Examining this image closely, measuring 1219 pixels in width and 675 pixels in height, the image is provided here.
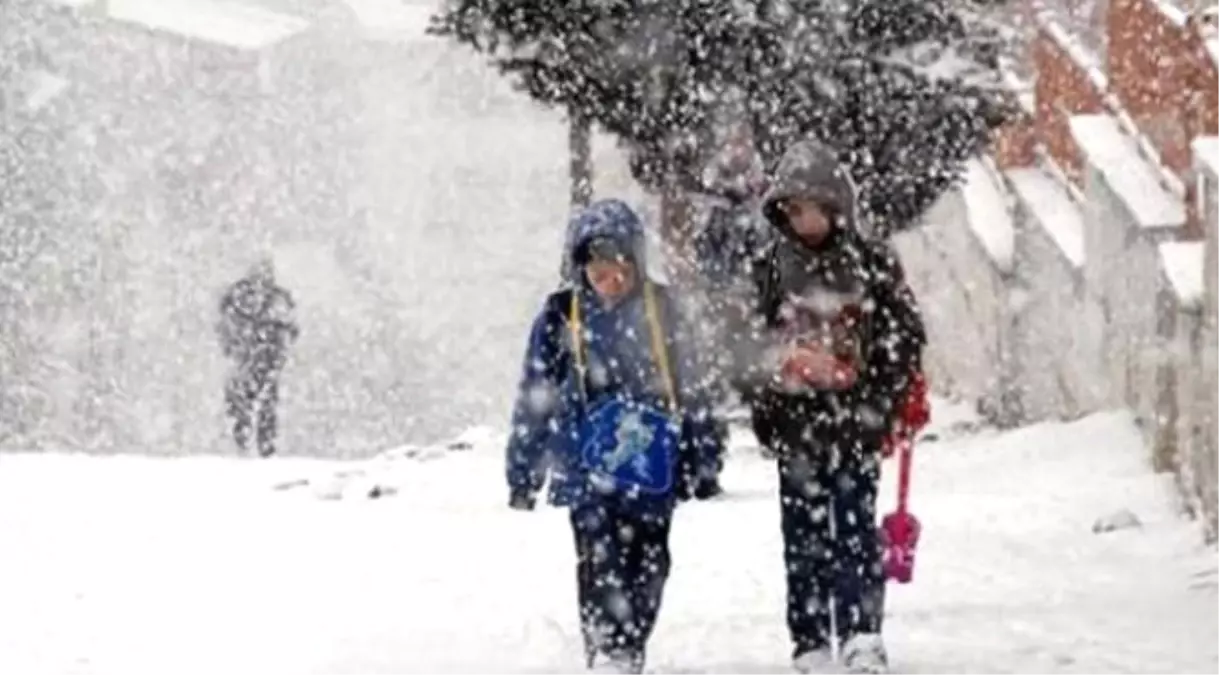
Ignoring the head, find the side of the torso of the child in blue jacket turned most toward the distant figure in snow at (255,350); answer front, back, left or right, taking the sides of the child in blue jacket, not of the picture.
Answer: back

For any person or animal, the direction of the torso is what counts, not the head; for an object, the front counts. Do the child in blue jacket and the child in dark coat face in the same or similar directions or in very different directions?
same or similar directions

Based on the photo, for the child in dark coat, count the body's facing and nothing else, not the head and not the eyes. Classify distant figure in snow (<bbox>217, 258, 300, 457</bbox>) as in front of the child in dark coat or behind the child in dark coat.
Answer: behind

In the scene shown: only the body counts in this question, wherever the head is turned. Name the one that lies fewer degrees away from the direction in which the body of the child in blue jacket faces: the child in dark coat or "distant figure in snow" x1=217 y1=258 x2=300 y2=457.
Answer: the child in dark coat

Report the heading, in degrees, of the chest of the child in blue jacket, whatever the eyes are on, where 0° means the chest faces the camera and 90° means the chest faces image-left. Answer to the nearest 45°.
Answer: approximately 0°

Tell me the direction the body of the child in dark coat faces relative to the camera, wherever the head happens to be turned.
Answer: toward the camera

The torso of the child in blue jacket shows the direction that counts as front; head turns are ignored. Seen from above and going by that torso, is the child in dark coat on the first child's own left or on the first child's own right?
on the first child's own left

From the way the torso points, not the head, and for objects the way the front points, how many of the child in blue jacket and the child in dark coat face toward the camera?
2

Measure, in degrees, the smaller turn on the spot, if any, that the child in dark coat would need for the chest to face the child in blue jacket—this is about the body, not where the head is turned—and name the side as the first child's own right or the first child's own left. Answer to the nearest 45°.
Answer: approximately 90° to the first child's own right
